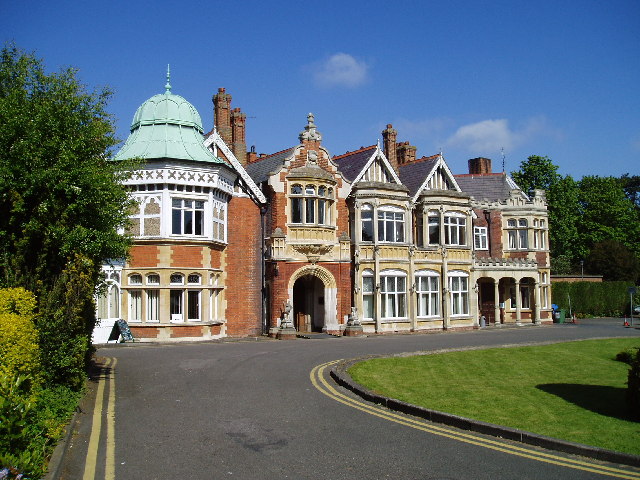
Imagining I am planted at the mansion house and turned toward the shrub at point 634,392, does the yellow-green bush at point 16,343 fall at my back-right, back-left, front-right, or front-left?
front-right

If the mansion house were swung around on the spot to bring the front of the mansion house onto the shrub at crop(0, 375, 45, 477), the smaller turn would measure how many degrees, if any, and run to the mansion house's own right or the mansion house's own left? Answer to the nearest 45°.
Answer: approximately 45° to the mansion house's own right

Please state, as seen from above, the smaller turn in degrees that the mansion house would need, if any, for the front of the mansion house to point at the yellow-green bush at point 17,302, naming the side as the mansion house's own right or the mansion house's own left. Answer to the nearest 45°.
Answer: approximately 45° to the mansion house's own right

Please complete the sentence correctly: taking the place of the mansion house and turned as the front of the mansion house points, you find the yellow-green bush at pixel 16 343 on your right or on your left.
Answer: on your right
